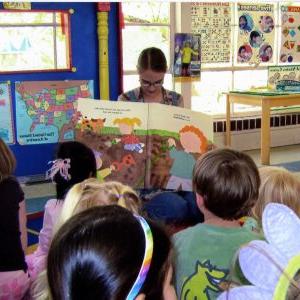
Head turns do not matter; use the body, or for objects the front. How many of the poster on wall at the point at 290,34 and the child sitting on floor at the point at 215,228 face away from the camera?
1

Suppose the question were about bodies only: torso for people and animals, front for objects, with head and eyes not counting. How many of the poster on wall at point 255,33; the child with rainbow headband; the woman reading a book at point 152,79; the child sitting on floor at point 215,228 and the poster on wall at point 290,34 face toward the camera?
3

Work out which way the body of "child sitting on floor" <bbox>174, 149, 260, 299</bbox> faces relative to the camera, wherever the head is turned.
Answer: away from the camera

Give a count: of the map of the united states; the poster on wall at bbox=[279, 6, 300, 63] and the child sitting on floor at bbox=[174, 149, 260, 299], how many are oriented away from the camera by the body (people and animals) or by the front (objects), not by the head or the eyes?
1

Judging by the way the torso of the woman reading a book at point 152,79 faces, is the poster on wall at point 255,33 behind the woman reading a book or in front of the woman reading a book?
behind

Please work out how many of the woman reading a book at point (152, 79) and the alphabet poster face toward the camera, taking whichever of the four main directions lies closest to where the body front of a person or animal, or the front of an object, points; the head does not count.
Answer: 2

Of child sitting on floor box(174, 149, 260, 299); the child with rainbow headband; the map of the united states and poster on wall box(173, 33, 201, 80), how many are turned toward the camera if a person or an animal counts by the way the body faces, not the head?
2

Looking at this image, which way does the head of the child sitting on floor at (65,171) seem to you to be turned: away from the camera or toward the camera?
away from the camera

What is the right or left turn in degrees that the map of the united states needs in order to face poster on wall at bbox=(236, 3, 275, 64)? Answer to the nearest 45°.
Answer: approximately 135° to its left

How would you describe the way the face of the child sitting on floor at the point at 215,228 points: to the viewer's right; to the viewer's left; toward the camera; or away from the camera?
away from the camera

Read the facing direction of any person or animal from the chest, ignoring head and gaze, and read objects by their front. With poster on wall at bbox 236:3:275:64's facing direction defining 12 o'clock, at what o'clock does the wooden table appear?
The wooden table is roughly at 12 o'clock from the poster on wall.
